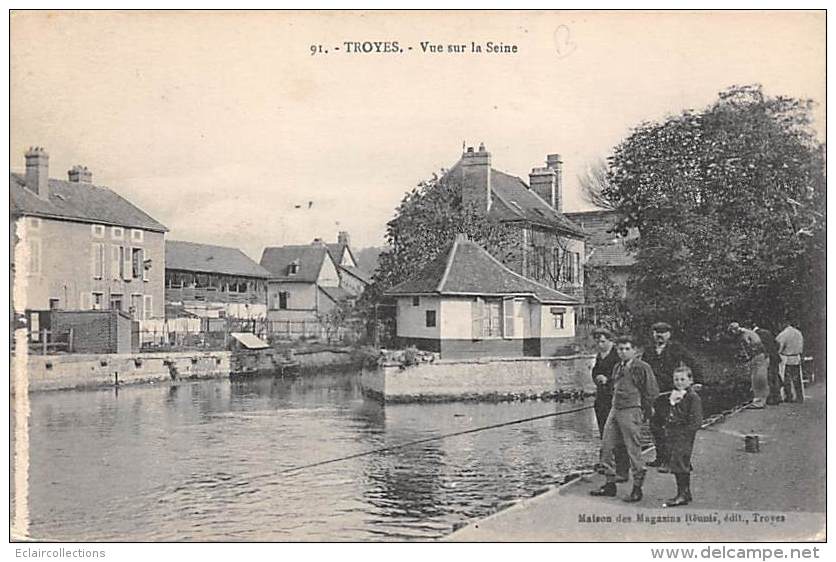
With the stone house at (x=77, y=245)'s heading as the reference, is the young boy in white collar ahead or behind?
ahead

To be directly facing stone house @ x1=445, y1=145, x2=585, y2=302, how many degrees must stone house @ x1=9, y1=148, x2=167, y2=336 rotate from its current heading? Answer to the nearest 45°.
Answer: approximately 45° to its left

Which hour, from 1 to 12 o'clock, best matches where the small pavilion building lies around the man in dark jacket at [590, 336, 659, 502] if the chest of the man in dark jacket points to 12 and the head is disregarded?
The small pavilion building is roughly at 4 o'clock from the man in dark jacket.

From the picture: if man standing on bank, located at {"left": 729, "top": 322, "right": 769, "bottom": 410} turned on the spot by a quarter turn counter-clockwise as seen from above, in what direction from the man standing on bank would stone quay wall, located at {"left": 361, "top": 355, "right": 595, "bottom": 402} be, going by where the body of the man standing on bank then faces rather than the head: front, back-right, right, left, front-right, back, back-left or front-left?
back-right

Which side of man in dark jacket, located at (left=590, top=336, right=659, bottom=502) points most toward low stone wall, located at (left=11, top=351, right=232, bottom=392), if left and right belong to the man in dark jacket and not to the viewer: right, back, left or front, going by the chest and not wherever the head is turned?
right

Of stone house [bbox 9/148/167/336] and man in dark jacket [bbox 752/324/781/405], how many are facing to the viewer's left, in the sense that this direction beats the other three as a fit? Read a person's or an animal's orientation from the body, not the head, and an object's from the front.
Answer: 1

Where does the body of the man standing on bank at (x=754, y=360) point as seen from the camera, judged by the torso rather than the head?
to the viewer's left

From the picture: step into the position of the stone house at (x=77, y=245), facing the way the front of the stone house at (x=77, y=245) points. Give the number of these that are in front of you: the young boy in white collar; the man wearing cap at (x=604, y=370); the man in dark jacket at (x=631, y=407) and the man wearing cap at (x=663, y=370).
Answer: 4

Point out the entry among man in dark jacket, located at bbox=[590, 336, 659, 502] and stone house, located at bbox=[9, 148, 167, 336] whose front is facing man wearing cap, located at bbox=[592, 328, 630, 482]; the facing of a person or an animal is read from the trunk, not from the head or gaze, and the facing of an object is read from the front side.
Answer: the stone house

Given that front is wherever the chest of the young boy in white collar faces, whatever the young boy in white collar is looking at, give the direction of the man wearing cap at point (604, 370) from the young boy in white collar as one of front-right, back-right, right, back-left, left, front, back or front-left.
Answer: right

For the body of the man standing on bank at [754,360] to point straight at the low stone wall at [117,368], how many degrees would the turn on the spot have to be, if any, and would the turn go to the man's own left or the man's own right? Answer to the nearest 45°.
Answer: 0° — they already face it

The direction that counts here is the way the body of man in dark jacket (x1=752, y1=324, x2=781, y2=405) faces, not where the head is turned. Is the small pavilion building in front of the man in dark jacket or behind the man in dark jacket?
in front
